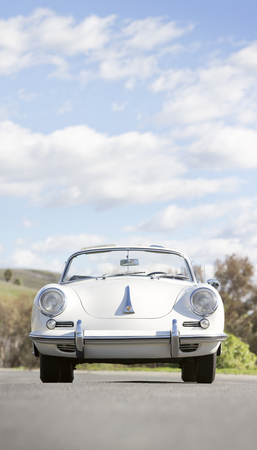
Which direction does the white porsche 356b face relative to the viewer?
toward the camera

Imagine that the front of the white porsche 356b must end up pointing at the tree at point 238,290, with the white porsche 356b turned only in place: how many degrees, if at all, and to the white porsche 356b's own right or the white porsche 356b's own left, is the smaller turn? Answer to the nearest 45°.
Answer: approximately 180°
